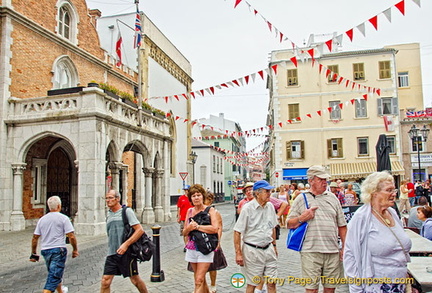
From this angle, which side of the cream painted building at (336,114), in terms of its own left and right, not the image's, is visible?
front

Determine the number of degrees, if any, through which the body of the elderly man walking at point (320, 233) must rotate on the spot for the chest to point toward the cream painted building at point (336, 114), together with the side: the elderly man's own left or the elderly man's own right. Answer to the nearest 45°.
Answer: approximately 180°

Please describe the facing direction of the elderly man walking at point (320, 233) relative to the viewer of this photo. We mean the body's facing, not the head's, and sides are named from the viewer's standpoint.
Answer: facing the viewer

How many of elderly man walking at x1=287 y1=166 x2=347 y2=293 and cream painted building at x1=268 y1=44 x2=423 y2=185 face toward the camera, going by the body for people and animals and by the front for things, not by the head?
2

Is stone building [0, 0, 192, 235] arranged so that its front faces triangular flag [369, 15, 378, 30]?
yes

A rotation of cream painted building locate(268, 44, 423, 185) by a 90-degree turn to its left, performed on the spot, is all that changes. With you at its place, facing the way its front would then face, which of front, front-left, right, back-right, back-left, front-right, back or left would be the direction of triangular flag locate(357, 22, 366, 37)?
right

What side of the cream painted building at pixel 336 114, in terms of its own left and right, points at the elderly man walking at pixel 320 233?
front

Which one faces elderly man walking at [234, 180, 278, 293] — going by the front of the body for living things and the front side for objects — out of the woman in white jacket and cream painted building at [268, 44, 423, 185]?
the cream painted building

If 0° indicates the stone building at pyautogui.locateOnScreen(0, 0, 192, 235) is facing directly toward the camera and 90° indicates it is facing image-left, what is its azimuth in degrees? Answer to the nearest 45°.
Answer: approximately 315°

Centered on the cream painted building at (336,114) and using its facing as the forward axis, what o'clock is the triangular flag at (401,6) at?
The triangular flag is roughly at 12 o'clock from the cream painted building.

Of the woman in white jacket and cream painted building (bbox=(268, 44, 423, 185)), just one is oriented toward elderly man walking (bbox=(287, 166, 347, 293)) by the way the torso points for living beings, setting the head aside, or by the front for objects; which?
the cream painted building

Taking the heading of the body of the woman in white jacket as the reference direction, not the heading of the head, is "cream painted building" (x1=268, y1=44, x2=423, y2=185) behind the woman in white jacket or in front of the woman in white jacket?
behind

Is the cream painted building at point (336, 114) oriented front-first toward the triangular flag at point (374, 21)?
yes
